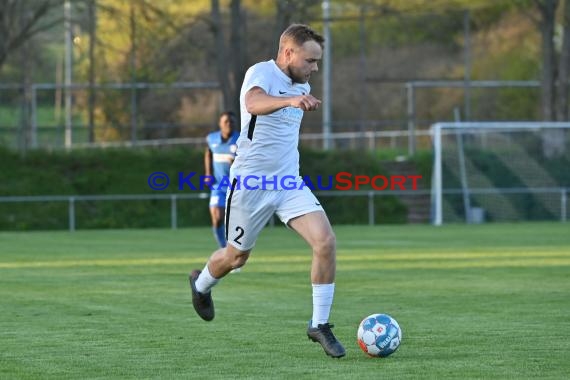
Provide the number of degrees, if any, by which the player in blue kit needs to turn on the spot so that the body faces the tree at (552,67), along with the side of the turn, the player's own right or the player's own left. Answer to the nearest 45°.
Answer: approximately 135° to the player's own left

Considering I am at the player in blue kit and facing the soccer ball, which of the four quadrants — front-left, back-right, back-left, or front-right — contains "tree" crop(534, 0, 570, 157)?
back-left

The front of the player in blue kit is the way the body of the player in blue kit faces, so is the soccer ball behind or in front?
in front

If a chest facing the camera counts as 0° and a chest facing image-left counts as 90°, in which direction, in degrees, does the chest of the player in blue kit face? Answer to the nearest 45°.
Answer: approximately 0°

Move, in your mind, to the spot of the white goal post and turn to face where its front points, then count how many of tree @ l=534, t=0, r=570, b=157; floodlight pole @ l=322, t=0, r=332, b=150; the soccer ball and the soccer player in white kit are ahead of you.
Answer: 2

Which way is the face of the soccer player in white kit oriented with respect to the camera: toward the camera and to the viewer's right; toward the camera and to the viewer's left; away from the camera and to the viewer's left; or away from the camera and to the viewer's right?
toward the camera and to the viewer's right

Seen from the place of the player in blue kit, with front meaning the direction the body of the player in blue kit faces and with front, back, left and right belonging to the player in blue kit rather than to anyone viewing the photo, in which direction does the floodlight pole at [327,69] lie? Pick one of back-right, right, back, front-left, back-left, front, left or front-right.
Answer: back

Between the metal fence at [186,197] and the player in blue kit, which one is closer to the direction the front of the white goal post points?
the player in blue kit

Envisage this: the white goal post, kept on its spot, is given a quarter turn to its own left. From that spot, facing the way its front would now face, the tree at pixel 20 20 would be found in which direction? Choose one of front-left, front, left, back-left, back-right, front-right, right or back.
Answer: back

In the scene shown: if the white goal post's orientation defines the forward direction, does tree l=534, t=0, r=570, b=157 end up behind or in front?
behind

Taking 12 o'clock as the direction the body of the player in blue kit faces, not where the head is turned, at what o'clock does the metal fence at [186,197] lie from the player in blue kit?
The metal fence is roughly at 6 o'clock from the player in blue kit.
